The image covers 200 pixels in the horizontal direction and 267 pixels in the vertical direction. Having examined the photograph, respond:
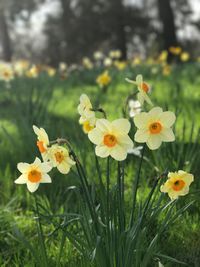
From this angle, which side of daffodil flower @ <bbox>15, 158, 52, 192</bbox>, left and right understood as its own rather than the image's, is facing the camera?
front

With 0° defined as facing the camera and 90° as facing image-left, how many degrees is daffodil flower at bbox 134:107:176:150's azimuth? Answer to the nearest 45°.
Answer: approximately 0°

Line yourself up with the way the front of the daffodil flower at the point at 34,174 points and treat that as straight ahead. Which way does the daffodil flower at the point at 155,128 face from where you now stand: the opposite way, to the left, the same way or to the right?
the same way

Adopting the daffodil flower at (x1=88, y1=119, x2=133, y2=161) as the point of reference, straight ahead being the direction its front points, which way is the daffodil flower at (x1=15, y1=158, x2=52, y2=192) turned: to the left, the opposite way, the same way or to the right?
the same way

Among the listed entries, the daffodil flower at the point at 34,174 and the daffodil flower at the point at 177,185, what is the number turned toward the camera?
2

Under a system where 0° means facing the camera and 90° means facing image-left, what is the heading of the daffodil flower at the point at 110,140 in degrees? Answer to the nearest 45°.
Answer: approximately 0°

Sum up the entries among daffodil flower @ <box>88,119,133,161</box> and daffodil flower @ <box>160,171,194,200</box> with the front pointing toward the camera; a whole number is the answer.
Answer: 2

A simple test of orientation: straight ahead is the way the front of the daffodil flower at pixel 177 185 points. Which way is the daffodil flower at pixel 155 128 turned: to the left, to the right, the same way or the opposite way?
the same way
